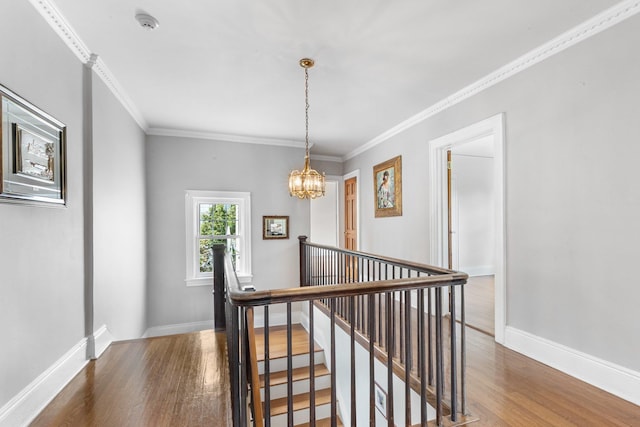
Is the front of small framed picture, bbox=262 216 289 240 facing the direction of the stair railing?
yes

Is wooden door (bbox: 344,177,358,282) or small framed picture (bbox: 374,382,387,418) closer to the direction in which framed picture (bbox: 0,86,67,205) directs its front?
the small framed picture

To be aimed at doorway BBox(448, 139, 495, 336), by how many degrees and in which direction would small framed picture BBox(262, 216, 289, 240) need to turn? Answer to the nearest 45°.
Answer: approximately 90° to its left

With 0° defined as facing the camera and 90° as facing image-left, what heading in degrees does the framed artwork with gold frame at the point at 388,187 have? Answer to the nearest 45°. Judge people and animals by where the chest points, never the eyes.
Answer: approximately 45°

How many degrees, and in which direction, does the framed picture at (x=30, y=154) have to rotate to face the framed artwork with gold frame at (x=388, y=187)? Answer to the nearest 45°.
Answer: approximately 45° to its left

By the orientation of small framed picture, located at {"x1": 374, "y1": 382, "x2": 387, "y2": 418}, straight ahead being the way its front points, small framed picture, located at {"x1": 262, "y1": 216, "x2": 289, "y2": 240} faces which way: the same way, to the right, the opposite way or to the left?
to the left

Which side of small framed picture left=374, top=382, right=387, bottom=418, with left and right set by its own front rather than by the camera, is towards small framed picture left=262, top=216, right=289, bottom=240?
right

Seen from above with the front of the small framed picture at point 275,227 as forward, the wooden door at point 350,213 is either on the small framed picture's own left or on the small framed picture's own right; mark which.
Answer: on the small framed picture's own left

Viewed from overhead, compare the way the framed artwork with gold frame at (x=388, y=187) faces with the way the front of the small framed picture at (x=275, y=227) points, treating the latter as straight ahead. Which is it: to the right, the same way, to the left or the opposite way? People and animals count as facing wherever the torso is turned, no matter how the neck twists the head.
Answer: to the right

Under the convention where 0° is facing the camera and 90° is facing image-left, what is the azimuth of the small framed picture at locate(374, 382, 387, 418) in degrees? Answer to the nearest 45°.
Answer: approximately 45°

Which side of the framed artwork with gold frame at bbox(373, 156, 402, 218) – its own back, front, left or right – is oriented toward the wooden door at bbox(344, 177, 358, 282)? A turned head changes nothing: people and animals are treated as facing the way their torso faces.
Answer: right
